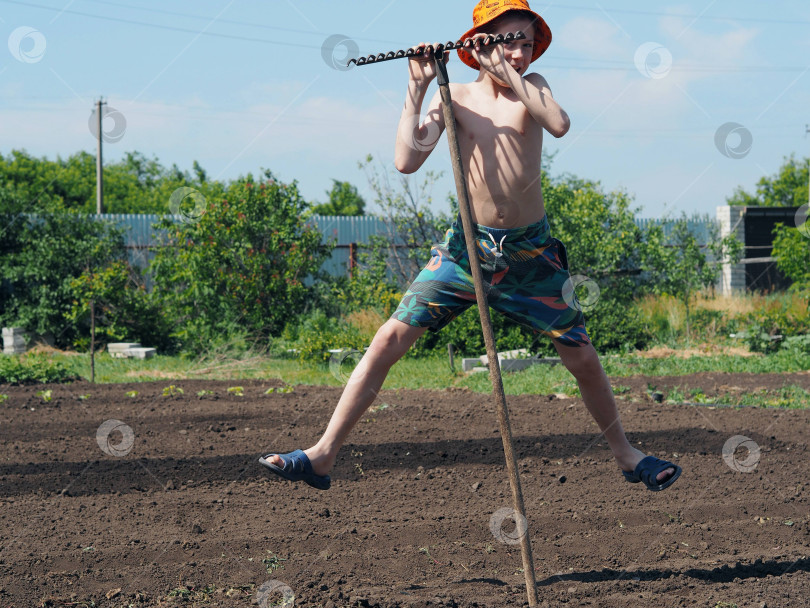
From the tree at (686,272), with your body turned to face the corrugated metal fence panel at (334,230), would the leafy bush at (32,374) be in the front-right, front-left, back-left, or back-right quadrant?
front-left

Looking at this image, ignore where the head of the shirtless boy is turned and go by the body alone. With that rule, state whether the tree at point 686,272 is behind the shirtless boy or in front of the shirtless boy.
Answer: behind

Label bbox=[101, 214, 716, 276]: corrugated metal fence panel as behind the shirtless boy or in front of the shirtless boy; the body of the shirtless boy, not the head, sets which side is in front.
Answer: behind

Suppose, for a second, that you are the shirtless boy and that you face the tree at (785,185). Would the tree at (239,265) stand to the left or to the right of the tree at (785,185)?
left

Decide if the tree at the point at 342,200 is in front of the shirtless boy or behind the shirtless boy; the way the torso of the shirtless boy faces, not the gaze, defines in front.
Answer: behind

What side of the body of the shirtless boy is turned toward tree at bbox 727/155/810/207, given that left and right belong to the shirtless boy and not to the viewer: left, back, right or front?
back

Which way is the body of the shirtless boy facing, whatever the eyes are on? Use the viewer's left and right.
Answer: facing the viewer

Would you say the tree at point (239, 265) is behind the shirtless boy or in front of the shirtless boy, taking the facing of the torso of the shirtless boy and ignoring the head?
behind

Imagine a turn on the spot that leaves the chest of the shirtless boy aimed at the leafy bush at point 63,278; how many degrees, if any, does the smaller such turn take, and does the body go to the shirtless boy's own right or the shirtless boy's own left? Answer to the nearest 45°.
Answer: approximately 135° to the shirtless boy's own right

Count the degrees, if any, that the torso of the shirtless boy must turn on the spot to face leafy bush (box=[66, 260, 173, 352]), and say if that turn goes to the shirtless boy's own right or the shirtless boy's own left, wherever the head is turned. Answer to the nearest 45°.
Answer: approximately 135° to the shirtless boy's own right

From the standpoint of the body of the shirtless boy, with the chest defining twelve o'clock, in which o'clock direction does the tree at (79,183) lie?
The tree is roughly at 5 o'clock from the shirtless boy.
